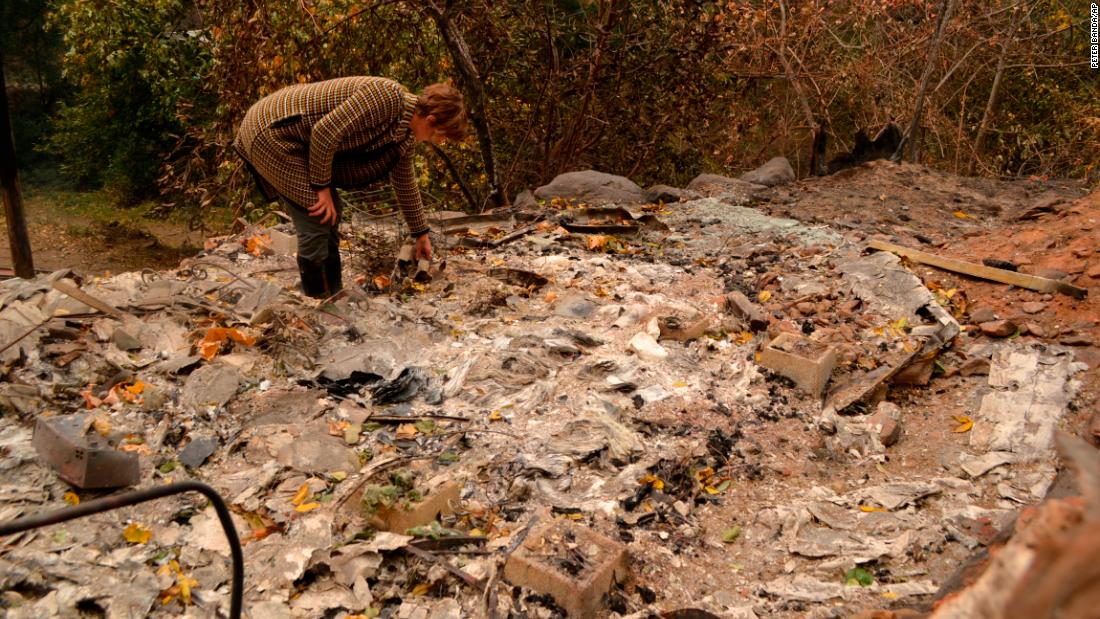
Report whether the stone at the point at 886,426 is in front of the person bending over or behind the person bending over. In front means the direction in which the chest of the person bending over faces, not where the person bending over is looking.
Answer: in front

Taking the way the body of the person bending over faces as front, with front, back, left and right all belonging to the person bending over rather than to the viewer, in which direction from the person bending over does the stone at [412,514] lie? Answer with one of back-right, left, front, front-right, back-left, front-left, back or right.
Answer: right

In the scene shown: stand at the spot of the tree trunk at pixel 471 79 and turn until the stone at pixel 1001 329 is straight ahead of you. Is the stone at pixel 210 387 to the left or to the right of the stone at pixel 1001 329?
right

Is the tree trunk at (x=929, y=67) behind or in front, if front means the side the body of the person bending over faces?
in front

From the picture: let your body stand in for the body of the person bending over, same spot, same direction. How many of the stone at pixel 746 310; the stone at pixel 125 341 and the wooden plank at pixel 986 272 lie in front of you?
2

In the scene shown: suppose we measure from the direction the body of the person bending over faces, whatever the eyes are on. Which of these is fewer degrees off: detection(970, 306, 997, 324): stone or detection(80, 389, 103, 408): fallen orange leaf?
the stone

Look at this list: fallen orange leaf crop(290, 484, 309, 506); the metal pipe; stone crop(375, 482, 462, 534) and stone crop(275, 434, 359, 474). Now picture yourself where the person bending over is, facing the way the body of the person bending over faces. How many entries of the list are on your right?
4

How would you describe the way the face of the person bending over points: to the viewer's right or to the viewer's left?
to the viewer's right

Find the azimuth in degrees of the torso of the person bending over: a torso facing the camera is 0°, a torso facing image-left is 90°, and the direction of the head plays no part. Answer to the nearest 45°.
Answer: approximately 270°
